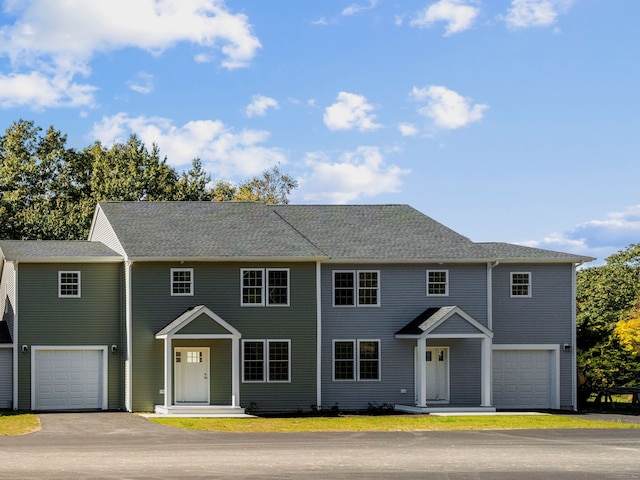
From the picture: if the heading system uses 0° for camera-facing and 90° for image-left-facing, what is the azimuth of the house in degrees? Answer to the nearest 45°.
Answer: approximately 0°
